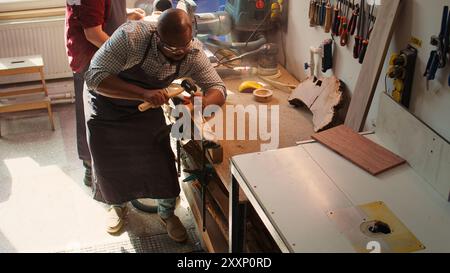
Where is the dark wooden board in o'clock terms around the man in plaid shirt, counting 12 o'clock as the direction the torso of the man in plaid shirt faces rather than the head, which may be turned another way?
The dark wooden board is roughly at 12 o'clock from the man in plaid shirt.

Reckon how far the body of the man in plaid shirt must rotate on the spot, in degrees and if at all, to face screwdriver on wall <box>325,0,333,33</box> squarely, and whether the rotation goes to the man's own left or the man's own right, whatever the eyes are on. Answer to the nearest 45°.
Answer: approximately 45° to the man's own left

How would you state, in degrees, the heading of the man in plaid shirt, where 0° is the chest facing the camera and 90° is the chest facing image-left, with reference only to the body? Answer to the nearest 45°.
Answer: approximately 315°

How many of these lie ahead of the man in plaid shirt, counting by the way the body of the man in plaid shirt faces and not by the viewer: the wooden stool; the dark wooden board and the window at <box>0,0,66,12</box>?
1

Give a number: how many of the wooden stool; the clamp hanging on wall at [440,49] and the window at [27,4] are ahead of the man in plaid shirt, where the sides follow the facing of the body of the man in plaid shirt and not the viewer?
1

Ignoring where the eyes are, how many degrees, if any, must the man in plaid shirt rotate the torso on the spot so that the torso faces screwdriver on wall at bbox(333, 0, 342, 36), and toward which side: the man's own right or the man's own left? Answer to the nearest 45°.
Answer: approximately 45° to the man's own left

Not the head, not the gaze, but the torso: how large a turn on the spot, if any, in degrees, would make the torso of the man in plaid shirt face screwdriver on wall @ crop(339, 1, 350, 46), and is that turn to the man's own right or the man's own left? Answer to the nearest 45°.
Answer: approximately 45° to the man's own left

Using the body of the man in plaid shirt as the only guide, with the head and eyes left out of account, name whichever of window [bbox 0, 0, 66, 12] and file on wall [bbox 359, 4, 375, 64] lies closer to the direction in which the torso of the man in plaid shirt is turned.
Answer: the file on wall

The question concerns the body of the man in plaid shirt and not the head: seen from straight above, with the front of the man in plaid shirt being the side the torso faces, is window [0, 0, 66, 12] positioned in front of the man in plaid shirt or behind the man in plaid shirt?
behind

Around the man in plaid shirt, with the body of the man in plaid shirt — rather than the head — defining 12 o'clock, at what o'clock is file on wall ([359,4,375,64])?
The file on wall is roughly at 11 o'clock from the man in plaid shirt.

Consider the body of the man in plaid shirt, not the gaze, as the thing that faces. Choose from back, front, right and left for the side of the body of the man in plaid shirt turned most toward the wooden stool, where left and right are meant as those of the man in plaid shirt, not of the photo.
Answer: back
